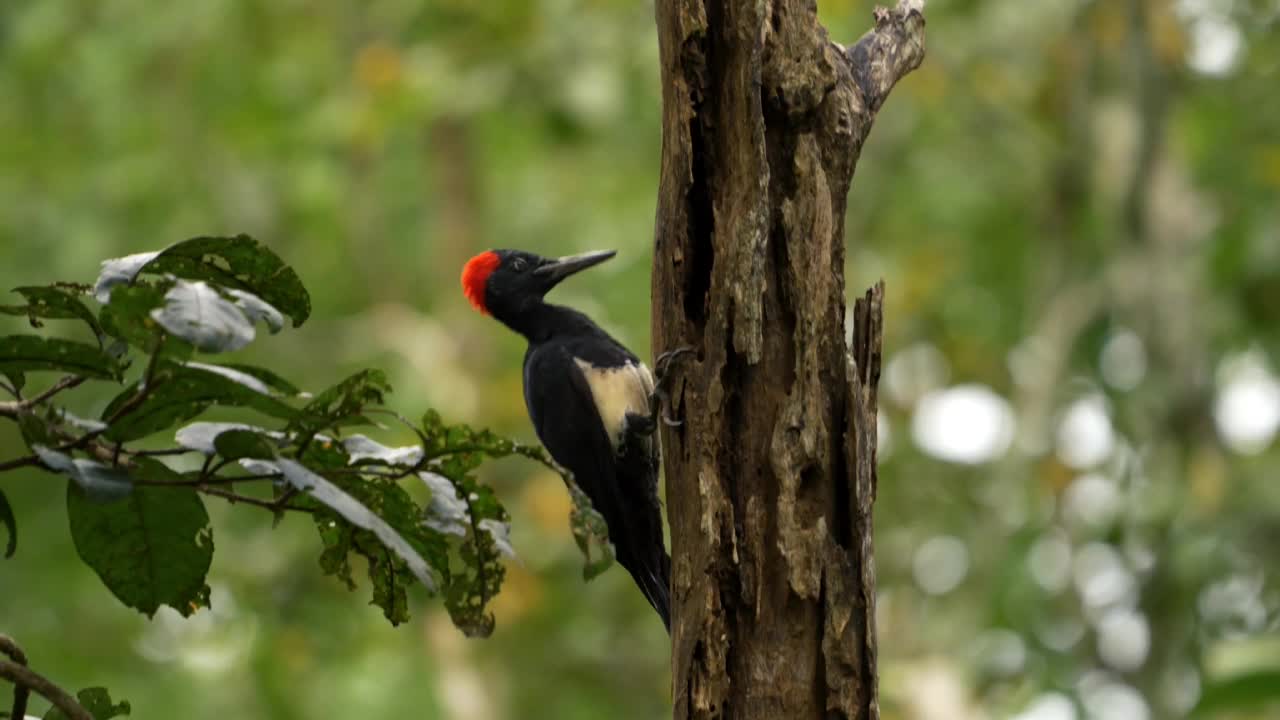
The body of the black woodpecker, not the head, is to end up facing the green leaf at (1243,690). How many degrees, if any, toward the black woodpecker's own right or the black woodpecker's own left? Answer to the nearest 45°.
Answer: approximately 45° to the black woodpecker's own left

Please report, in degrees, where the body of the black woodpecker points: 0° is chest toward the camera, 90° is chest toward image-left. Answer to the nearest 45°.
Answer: approximately 270°
